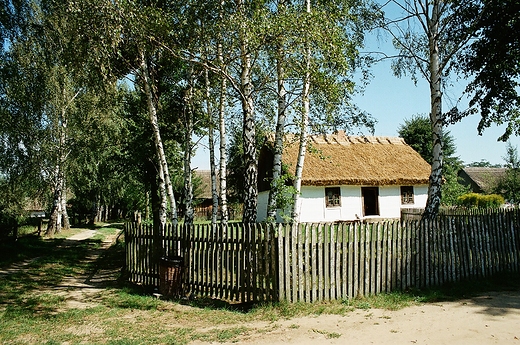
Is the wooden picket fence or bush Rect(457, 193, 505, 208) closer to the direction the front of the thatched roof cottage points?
the wooden picket fence

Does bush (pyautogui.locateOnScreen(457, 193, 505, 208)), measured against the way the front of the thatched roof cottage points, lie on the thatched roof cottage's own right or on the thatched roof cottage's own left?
on the thatched roof cottage's own left

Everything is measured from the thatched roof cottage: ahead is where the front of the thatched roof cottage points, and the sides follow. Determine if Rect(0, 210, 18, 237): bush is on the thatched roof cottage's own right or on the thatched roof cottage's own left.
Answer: on the thatched roof cottage's own right

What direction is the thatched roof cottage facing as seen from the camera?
toward the camera

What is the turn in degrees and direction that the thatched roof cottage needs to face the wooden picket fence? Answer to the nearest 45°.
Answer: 0° — it already faces it

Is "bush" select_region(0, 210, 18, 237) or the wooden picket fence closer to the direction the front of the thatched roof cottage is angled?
the wooden picket fence
